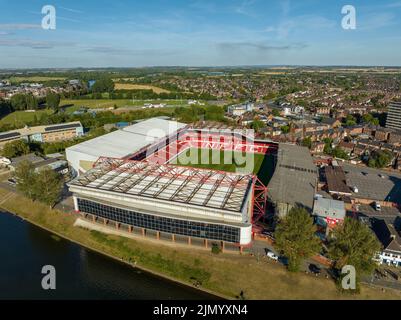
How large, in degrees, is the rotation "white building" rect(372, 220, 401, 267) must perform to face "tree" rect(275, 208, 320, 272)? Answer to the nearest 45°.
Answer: approximately 45° to its right

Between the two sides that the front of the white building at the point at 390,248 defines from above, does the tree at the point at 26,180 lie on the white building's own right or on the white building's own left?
on the white building's own right

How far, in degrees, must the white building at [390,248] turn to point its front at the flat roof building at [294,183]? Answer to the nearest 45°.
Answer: approximately 135° to its right

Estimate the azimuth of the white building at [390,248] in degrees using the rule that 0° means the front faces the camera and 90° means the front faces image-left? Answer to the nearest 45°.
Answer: approximately 0°

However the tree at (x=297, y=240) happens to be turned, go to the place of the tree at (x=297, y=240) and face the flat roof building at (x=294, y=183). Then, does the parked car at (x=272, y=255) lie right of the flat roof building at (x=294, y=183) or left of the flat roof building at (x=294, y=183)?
left

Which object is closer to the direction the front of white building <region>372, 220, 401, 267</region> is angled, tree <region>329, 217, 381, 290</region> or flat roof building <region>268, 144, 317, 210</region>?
the tree

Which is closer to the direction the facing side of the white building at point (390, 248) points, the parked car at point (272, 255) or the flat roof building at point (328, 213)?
the parked car

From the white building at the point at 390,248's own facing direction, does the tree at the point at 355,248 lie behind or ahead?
ahead

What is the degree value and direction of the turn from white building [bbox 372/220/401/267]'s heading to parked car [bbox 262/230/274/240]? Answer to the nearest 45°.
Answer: approximately 90° to its right

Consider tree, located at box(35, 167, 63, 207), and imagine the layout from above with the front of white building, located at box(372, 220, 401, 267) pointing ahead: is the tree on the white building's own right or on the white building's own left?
on the white building's own right
